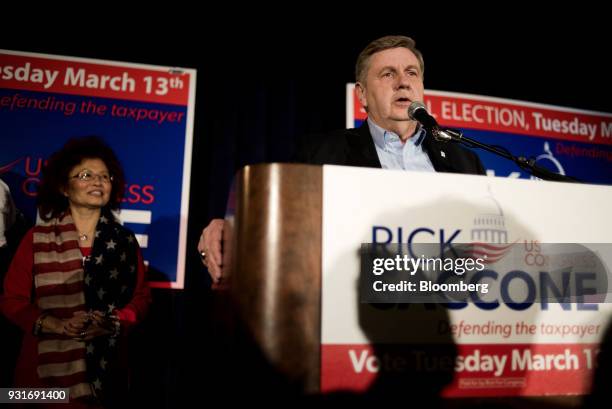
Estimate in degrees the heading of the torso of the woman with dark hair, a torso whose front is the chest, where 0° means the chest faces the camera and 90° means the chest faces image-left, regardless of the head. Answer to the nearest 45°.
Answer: approximately 0°

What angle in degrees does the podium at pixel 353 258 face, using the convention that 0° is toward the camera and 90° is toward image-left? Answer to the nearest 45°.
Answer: approximately 315°

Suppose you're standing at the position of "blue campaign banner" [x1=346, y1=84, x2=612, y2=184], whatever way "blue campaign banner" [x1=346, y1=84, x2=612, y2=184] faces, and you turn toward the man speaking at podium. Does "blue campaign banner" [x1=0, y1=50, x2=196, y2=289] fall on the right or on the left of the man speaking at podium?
right

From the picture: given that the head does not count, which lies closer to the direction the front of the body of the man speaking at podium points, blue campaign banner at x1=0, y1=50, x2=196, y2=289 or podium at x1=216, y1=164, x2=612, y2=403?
the podium

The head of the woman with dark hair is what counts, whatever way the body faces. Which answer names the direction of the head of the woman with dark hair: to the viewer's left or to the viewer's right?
to the viewer's right

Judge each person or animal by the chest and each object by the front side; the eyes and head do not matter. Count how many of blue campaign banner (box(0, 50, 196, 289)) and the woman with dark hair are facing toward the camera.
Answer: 2

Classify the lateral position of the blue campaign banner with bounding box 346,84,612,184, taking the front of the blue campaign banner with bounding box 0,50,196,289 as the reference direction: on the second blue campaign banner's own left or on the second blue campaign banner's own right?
on the second blue campaign banner's own left

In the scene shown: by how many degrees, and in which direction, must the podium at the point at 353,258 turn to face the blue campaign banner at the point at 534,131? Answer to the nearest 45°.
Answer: approximately 135° to its left
